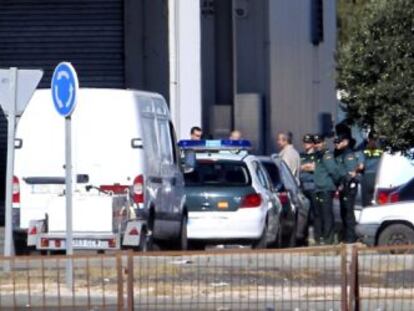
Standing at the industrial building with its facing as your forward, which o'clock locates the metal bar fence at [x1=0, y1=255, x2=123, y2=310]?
The metal bar fence is roughly at 12 o'clock from the industrial building.

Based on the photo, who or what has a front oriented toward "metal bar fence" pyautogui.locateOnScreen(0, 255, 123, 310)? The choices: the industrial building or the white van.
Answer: the industrial building

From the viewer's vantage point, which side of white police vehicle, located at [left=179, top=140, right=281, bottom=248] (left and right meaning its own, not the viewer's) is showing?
back

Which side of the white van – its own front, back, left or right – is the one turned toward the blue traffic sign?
back

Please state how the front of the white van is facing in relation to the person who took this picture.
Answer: facing away from the viewer

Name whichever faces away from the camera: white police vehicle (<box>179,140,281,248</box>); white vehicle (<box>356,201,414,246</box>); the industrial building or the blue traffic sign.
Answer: white police vehicle (<box>179,140,281,248</box>)

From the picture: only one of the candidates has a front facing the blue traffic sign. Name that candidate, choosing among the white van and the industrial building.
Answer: the industrial building

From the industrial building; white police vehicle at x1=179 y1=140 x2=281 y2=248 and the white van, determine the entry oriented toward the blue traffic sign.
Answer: the industrial building

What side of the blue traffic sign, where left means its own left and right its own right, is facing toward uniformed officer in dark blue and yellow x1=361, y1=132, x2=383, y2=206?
back

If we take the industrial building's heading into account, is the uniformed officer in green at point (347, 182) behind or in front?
in front

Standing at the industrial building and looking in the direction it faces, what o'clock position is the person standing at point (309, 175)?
The person standing is roughly at 11 o'clock from the industrial building.

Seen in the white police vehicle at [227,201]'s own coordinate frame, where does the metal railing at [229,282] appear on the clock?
The metal railing is roughly at 6 o'clock from the white police vehicle.

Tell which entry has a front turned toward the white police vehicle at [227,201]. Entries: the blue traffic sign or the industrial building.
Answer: the industrial building
